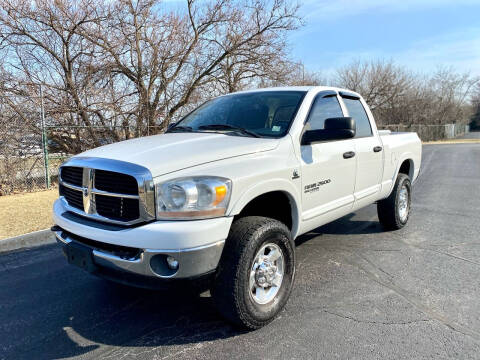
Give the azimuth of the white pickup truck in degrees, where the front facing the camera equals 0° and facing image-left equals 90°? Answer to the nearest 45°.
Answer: approximately 45°

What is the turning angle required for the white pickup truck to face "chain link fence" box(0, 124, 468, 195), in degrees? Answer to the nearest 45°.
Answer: approximately 90° to its right
